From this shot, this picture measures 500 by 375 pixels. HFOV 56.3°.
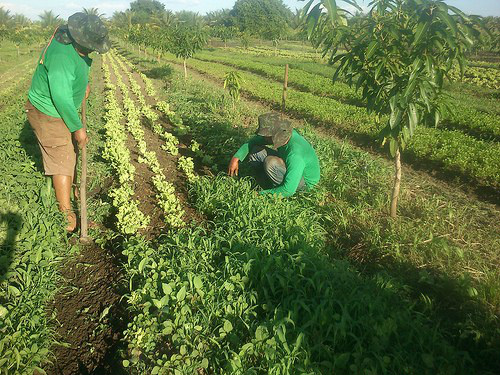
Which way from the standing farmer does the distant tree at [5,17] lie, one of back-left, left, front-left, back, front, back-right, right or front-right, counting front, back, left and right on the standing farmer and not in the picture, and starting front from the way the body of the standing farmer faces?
left

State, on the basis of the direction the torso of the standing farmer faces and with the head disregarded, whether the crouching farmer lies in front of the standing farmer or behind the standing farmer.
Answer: in front

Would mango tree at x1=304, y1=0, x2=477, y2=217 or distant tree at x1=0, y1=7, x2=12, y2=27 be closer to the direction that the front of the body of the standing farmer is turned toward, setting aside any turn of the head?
the mango tree

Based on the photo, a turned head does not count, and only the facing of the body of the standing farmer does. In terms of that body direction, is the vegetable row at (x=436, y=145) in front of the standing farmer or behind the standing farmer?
in front

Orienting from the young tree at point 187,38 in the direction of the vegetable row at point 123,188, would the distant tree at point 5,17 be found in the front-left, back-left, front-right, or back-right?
back-right

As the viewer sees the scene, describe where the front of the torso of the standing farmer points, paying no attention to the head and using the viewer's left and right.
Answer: facing to the right of the viewer

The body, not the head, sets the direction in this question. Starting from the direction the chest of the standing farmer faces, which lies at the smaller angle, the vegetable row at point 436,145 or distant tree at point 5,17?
the vegetable row

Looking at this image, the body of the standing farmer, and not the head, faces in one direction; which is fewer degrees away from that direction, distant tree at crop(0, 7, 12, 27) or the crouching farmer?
the crouching farmer

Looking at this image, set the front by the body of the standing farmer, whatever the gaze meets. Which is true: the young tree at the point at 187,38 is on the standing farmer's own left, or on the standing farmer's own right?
on the standing farmer's own left
